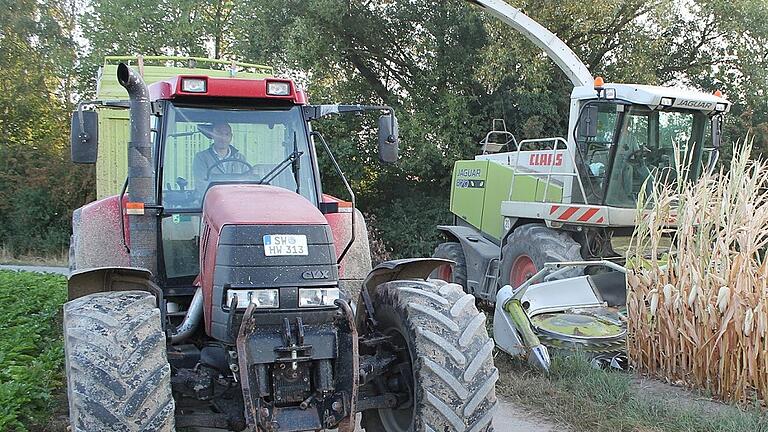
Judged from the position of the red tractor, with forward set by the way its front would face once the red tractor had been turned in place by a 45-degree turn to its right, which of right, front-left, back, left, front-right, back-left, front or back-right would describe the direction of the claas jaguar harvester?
back

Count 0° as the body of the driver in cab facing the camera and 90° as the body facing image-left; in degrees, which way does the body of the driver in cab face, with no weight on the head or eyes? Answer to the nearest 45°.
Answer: approximately 0°

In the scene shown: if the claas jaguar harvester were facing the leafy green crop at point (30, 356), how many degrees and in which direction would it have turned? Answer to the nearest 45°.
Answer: approximately 90° to its right

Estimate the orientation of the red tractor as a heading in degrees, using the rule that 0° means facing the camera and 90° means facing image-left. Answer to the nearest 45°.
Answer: approximately 0°

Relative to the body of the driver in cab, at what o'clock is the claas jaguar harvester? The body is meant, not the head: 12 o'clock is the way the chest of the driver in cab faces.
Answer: The claas jaguar harvester is roughly at 8 o'clock from the driver in cab.
